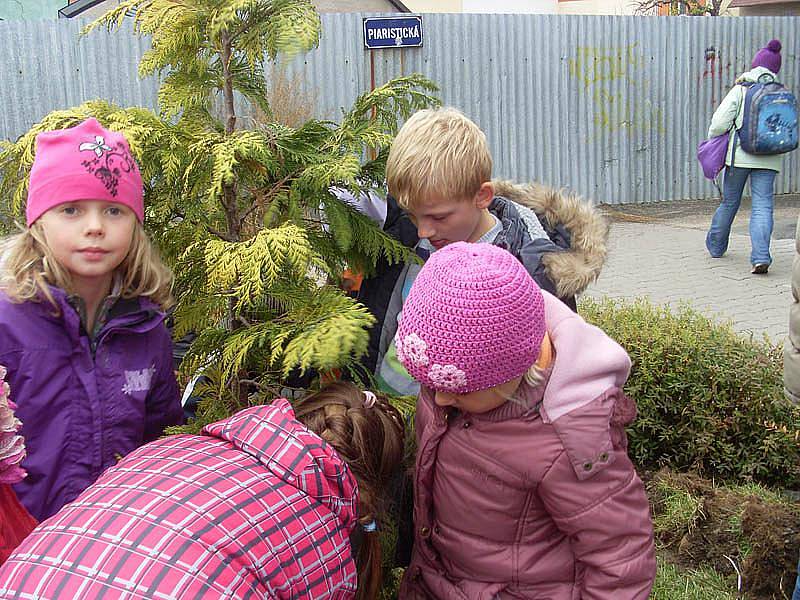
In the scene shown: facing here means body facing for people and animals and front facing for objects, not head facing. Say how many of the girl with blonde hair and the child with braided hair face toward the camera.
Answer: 1

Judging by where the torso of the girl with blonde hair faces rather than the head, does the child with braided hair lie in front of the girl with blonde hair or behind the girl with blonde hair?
in front

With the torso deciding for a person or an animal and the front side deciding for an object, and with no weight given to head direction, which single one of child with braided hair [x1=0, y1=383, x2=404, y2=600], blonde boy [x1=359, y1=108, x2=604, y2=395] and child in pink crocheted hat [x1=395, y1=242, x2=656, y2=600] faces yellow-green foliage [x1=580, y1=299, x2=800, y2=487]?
the child with braided hair

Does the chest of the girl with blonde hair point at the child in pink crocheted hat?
no

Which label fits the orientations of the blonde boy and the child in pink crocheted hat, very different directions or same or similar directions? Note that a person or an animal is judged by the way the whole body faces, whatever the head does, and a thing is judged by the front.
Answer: same or similar directions

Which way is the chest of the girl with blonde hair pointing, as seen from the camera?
toward the camera

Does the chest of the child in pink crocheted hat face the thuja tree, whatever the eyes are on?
no

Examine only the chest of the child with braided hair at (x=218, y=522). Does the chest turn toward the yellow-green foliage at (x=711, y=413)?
yes

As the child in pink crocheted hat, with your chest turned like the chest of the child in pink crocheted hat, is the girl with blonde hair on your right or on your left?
on your right

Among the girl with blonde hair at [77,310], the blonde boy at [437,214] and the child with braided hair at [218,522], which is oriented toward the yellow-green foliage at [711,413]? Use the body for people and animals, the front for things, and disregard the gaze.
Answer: the child with braided hair

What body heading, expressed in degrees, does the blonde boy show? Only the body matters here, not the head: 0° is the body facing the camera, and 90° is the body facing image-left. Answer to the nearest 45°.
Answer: approximately 45°

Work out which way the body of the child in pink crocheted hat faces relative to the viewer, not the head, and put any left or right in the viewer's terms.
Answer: facing the viewer and to the left of the viewer

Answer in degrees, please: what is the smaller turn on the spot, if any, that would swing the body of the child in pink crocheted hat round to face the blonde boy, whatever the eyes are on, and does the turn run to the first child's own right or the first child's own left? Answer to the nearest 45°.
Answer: approximately 135° to the first child's own right

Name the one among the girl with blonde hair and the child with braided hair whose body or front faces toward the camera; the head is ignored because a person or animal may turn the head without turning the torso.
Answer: the girl with blonde hair

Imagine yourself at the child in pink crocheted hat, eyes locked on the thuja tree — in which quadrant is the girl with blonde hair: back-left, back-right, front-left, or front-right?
front-left

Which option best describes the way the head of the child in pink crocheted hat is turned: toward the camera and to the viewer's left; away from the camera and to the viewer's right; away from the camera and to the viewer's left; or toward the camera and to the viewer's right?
toward the camera and to the viewer's left

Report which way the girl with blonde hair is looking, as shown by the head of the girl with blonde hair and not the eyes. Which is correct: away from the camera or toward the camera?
toward the camera
